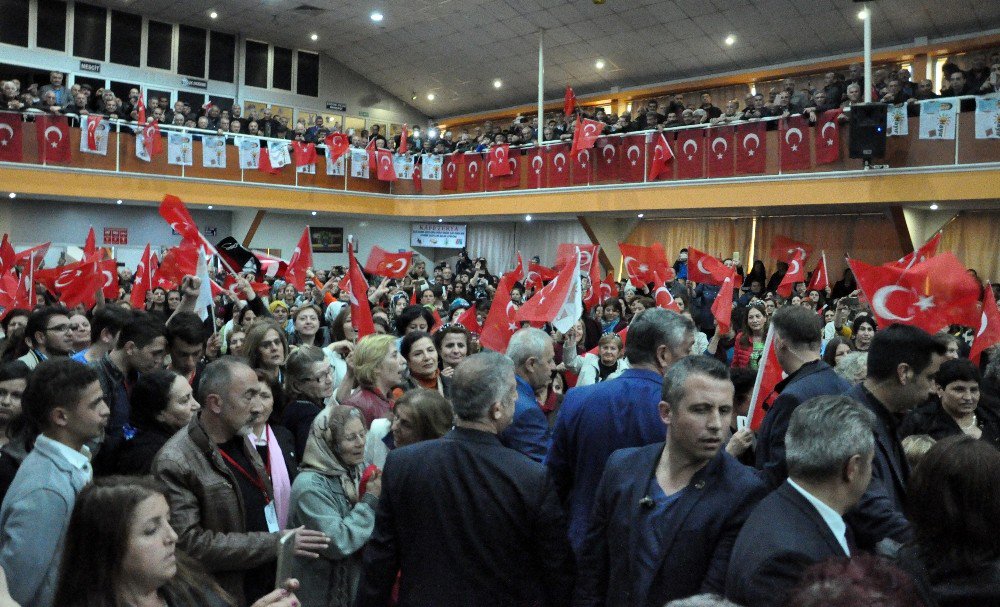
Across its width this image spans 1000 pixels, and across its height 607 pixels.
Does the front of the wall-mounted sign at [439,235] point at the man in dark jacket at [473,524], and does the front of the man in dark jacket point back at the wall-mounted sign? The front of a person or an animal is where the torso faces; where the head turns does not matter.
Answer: yes

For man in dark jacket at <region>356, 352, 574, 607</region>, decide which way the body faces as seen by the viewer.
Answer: away from the camera

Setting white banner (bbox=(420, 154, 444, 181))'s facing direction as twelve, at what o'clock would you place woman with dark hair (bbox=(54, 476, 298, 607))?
The woman with dark hair is roughly at 12 o'clock from the white banner.

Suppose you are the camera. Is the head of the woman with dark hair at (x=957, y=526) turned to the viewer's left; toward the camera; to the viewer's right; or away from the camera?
away from the camera

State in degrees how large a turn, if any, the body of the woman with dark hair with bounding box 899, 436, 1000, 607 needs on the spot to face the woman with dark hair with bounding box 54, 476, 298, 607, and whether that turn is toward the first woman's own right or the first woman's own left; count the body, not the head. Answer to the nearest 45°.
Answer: approximately 135° to the first woman's own left

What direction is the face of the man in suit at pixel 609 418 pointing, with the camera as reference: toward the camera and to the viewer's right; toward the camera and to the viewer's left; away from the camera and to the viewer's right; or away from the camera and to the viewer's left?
away from the camera and to the viewer's right

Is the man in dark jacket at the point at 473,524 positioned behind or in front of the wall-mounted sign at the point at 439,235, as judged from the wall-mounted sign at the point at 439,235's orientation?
in front

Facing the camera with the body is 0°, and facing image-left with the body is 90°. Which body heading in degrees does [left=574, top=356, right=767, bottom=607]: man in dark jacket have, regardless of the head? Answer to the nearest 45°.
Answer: approximately 0°

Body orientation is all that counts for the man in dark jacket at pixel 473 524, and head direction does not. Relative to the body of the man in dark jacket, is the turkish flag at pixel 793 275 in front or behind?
in front

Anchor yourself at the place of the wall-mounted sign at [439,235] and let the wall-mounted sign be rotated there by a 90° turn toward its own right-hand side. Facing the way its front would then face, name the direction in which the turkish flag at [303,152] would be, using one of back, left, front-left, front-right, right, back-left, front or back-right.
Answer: front-left

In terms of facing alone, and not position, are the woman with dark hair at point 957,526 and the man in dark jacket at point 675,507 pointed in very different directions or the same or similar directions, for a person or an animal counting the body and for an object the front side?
very different directions

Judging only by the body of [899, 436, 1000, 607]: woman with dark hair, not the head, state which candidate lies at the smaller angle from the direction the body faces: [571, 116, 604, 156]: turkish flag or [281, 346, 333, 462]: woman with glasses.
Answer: the turkish flag

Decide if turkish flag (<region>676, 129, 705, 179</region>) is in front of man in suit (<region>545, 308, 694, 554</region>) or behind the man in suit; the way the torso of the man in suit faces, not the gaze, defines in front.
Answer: in front

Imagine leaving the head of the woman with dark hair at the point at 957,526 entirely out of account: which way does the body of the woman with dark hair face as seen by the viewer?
away from the camera
